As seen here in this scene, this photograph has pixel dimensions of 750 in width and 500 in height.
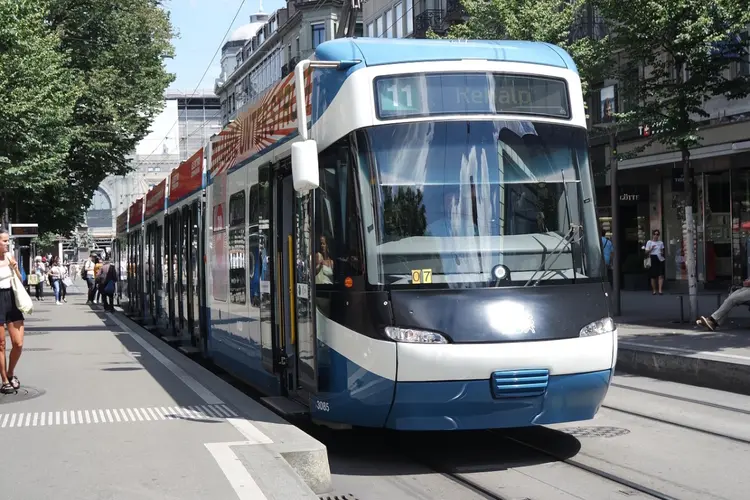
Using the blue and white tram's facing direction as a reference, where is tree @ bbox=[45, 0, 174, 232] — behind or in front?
behind

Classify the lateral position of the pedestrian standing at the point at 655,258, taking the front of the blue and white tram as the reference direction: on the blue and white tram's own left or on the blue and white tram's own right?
on the blue and white tram's own left

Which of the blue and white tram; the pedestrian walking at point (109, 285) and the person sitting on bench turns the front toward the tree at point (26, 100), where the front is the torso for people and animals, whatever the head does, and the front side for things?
the person sitting on bench

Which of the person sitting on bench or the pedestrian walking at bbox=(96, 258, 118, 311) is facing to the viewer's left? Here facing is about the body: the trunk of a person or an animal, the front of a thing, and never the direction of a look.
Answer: the person sitting on bench

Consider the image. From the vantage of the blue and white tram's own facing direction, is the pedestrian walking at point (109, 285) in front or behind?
behind

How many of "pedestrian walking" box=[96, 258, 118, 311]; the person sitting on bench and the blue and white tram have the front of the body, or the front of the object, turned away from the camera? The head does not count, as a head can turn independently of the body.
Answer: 1

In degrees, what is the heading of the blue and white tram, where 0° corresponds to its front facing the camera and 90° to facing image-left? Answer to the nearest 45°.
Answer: approximately 315°

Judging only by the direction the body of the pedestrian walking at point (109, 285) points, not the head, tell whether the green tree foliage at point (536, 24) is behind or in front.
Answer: behind

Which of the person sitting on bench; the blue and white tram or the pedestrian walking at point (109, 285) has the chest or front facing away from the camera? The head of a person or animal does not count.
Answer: the pedestrian walking

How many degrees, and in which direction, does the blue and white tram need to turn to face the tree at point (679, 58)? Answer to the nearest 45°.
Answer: approximately 90° to its left

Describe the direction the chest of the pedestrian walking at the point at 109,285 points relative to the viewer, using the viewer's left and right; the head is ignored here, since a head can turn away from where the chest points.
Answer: facing away from the viewer

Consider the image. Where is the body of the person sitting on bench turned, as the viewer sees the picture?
to the viewer's left
